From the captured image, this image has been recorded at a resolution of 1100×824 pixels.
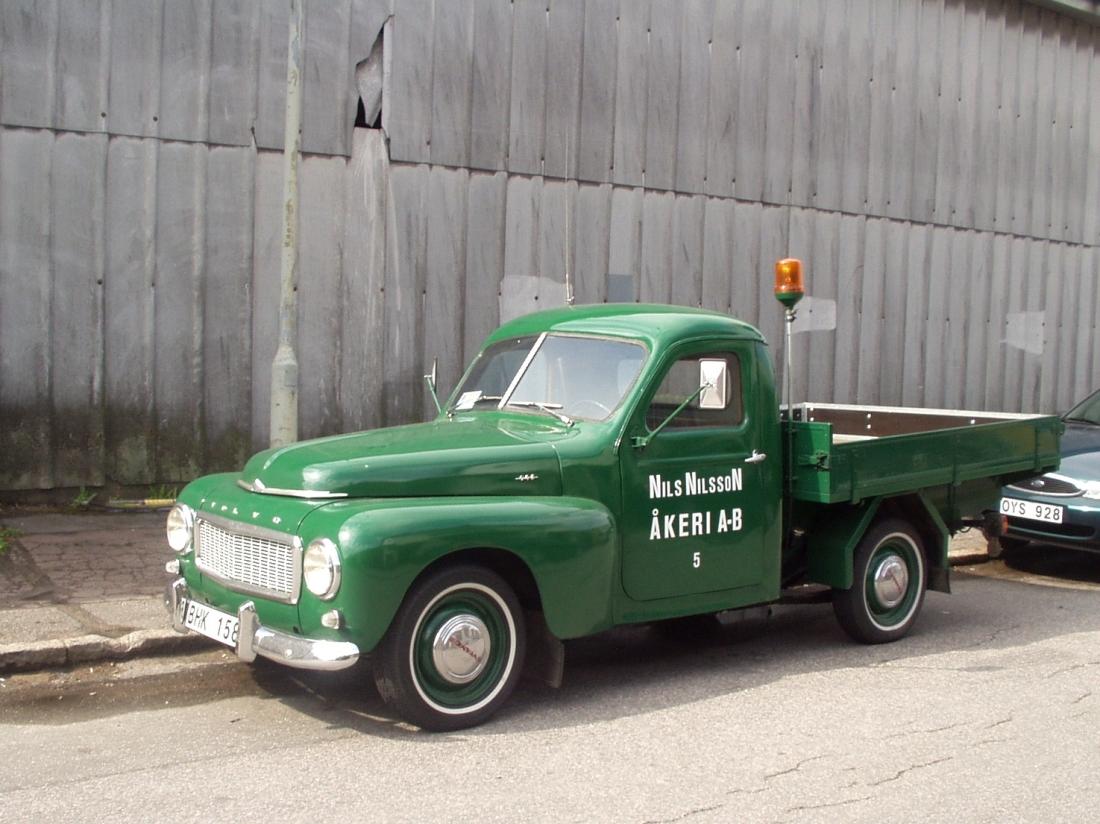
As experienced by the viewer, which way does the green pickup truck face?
facing the viewer and to the left of the viewer

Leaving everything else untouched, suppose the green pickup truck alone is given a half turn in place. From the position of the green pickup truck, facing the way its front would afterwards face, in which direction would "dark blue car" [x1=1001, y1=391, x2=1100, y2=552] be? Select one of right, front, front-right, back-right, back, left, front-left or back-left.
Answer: front

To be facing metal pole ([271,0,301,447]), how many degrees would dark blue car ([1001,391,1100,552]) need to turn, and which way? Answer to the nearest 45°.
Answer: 0° — it already faces it

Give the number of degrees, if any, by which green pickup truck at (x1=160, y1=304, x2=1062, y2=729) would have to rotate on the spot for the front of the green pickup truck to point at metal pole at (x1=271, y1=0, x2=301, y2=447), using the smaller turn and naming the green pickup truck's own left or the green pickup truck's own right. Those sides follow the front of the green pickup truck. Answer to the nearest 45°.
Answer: approximately 90° to the green pickup truck's own right
